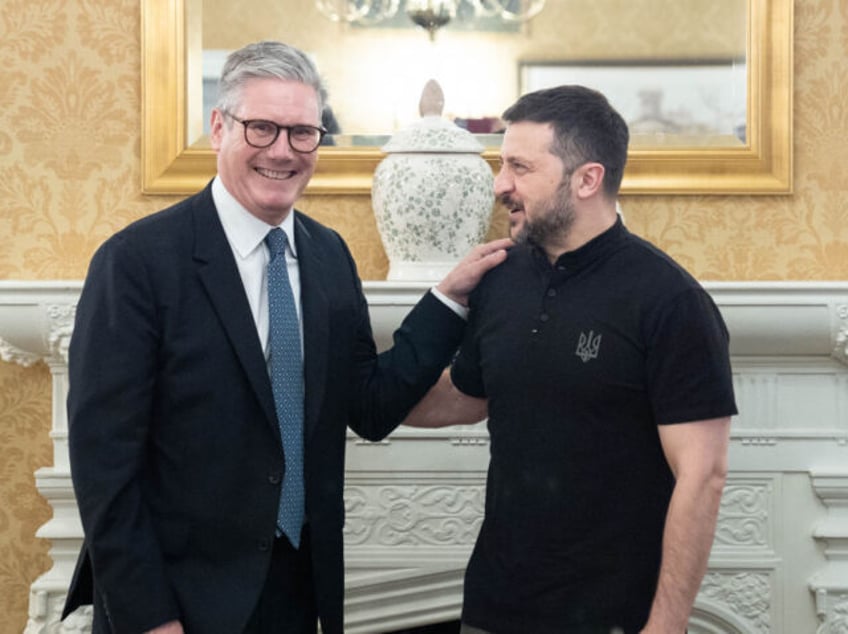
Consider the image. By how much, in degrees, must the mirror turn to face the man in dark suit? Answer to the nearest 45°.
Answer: approximately 45° to its right

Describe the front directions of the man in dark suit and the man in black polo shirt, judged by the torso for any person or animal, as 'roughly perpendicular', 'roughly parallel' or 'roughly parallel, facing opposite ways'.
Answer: roughly perpendicular

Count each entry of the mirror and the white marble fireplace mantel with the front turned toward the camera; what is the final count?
2

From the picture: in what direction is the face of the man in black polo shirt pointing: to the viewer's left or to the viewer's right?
to the viewer's left

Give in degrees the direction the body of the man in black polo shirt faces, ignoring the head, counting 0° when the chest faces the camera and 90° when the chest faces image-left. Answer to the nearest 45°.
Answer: approximately 45°

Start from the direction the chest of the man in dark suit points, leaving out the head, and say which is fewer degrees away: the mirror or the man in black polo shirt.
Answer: the man in black polo shirt

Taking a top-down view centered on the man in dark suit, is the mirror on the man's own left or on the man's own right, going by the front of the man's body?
on the man's own left

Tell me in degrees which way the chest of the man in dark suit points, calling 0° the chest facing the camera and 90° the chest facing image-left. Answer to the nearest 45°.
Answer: approximately 315°

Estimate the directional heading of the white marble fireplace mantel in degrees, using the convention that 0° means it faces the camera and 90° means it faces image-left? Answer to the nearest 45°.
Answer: approximately 0°
